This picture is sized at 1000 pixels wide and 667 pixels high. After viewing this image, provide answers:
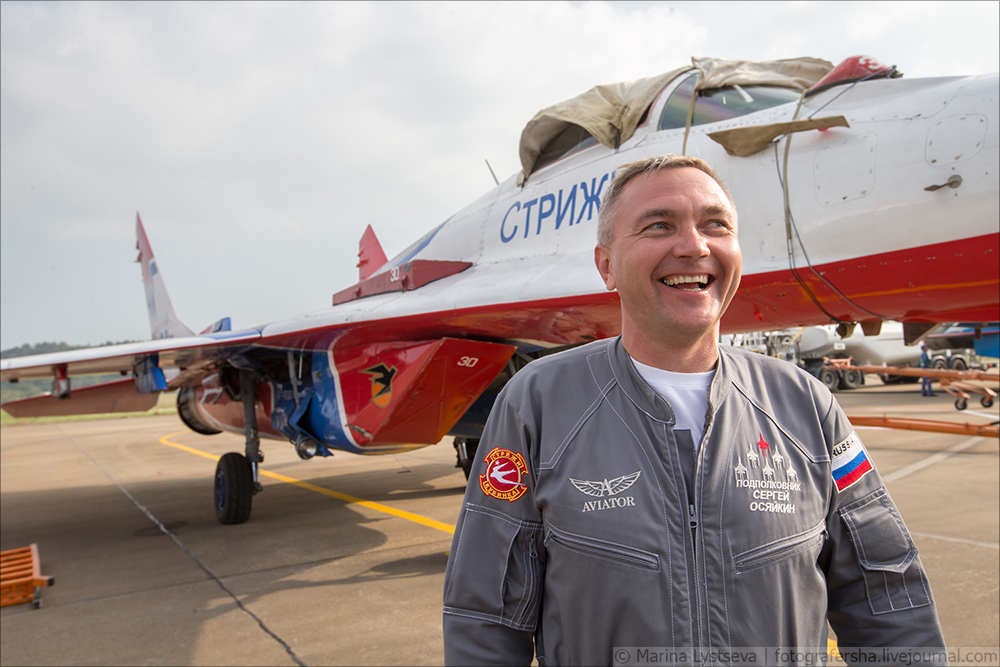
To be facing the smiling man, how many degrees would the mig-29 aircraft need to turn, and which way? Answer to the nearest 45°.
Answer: approximately 45° to its right

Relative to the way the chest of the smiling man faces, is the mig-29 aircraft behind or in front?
behind

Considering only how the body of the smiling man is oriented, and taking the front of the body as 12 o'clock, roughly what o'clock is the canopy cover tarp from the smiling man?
The canopy cover tarp is roughly at 6 o'clock from the smiling man.

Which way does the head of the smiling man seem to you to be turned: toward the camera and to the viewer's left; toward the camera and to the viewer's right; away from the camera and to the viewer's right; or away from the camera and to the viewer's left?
toward the camera and to the viewer's right

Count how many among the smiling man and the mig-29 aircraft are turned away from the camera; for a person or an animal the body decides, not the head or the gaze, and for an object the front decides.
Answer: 0

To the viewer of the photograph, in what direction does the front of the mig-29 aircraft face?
facing the viewer and to the right of the viewer

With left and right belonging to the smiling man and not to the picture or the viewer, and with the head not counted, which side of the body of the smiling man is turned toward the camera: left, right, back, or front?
front
